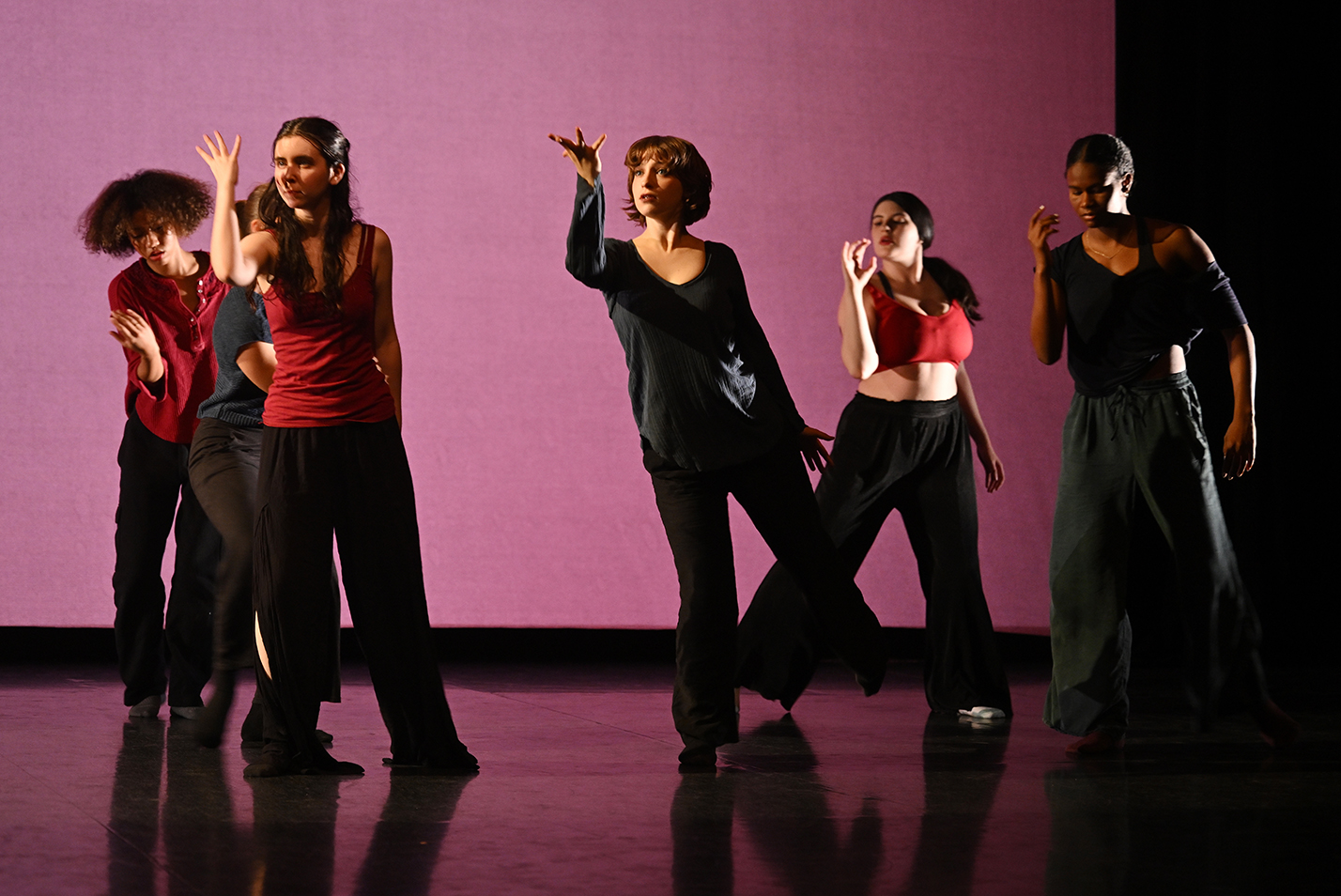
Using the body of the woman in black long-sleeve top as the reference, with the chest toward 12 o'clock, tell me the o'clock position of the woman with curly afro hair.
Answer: The woman with curly afro hair is roughly at 4 o'clock from the woman in black long-sleeve top.

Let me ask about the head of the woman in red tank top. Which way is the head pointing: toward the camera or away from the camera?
toward the camera

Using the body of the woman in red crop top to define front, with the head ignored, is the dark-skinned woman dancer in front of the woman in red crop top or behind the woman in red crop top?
in front

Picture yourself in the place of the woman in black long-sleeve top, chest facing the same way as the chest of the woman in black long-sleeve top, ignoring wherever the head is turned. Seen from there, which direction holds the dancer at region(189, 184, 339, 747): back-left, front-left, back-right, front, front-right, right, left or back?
right

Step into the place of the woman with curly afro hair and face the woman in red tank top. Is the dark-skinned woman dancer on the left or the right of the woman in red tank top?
left

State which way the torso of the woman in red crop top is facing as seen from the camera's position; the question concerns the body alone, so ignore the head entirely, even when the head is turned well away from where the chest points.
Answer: toward the camera

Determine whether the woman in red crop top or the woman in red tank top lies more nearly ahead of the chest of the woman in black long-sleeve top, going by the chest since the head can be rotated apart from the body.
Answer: the woman in red tank top

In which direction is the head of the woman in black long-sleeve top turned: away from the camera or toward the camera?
toward the camera

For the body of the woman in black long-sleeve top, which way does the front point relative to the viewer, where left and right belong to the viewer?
facing the viewer

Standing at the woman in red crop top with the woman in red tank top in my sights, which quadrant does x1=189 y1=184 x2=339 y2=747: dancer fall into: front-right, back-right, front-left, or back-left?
front-right

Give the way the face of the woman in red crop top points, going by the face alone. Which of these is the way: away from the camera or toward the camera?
toward the camera

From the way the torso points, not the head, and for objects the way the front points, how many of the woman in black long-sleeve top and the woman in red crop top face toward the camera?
2

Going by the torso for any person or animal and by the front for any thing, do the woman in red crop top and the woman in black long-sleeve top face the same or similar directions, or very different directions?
same or similar directions

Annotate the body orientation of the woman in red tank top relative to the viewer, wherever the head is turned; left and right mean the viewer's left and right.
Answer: facing the viewer and to the left of the viewer

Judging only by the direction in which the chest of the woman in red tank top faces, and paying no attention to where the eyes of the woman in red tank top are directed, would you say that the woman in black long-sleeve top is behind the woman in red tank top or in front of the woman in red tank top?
behind
